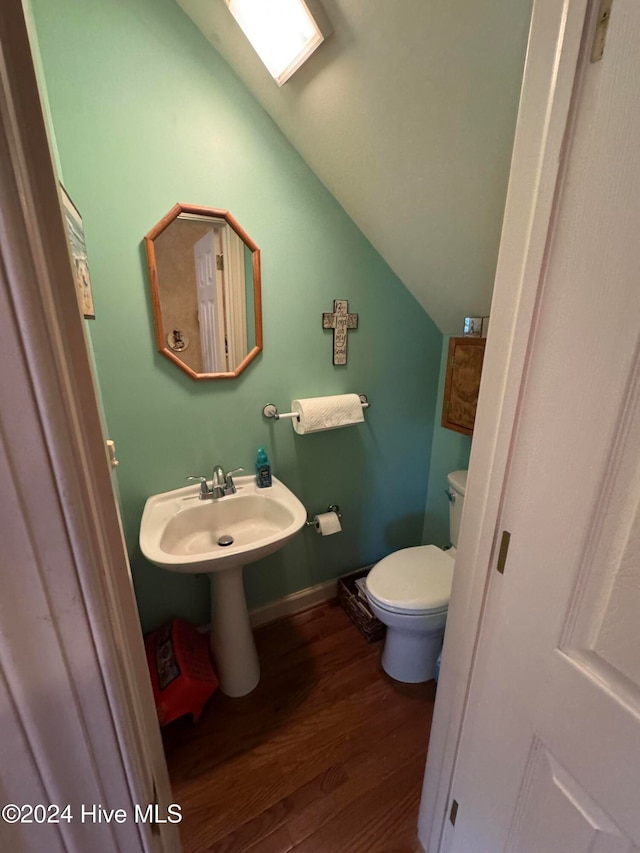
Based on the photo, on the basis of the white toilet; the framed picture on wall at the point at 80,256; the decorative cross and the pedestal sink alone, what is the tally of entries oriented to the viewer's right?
1

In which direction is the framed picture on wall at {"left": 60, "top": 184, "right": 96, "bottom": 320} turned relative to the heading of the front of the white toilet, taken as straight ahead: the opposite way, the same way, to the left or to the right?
the opposite way

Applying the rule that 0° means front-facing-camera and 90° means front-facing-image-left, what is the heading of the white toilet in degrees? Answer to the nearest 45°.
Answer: approximately 45°

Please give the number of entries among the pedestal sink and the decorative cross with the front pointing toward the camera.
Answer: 2

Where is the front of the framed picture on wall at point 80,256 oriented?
to the viewer's right

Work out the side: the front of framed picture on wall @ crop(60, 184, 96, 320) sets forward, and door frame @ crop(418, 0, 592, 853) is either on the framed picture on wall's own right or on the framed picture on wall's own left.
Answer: on the framed picture on wall's own right

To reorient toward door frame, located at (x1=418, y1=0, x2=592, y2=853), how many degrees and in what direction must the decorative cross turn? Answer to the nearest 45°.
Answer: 0° — it already faces it

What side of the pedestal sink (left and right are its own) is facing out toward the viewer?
front

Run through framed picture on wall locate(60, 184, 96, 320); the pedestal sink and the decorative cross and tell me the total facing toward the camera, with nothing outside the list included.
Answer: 2

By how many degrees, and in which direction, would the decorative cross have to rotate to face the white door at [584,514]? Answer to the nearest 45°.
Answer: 0° — it already faces it
